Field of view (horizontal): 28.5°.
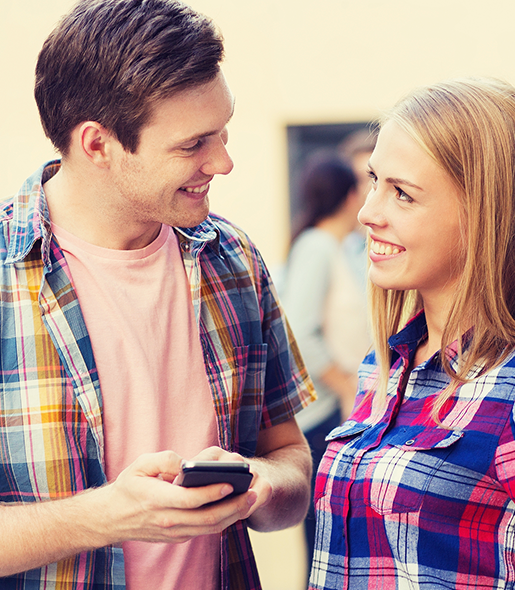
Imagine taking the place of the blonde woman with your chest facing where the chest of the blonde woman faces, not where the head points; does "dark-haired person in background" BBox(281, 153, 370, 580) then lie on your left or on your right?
on your right

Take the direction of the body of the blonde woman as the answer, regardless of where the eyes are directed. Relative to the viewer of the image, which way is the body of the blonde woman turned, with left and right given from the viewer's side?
facing the viewer and to the left of the viewer

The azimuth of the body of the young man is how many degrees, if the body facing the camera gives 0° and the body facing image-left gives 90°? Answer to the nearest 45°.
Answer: approximately 315°

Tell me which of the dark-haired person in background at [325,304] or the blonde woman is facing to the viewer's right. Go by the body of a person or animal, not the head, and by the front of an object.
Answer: the dark-haired person in background

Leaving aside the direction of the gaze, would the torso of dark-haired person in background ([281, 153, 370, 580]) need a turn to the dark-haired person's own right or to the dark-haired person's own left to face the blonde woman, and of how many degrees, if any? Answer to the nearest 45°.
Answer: approximately 90° to the dark-haired person's own right
